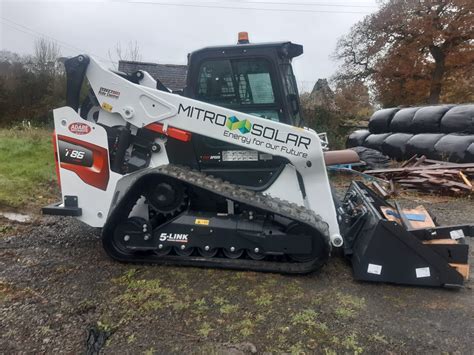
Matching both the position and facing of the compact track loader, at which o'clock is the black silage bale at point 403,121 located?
The black silage bale is roughly at 10 o'clock from the compact track loader.

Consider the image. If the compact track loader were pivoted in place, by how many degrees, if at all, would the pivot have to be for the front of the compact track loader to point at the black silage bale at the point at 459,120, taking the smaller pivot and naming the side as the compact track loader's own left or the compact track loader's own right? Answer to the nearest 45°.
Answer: approximately 45° to the compact track loader's own left

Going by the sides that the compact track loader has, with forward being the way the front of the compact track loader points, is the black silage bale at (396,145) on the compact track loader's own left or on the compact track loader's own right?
on the compact track loader's own left

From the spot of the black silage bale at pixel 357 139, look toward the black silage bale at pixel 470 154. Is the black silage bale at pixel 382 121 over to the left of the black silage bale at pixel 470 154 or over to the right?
left

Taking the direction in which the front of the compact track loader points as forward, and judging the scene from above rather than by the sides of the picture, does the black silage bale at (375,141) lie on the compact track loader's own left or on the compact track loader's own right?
on the compact track loader's own left

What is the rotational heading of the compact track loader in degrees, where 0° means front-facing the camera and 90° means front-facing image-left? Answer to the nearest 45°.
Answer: approximately 270°

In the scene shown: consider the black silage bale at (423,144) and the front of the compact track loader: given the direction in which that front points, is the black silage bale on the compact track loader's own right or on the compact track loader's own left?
on the compact track loader's own left

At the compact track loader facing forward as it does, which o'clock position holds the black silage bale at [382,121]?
The black silage bale is roughly at 10 o'clock from the compact track loader.

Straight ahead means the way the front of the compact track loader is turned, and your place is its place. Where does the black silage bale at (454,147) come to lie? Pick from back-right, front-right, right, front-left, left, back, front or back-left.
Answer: front-left
